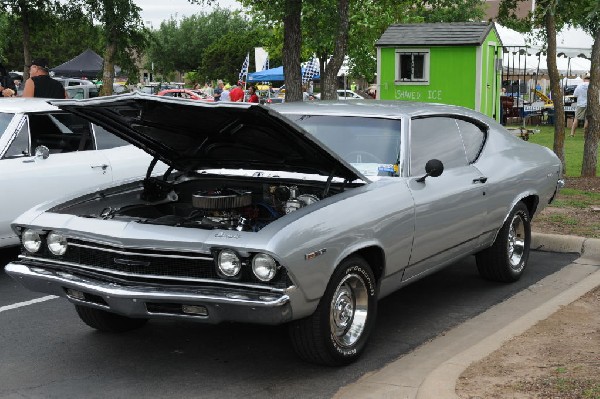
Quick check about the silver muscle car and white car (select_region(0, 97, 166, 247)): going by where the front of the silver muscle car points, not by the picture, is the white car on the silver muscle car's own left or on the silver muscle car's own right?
on the silver muscle car's own right

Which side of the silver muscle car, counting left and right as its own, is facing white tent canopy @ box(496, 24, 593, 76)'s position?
back

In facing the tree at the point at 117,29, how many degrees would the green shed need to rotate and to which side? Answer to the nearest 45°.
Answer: approximately 90° to its right

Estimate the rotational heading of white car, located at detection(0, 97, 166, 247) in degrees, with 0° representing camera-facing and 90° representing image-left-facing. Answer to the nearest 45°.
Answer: approximately 45°

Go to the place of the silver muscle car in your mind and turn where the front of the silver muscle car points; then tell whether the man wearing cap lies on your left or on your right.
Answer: on your right

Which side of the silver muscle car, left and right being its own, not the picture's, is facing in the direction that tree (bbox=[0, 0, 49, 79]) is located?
right

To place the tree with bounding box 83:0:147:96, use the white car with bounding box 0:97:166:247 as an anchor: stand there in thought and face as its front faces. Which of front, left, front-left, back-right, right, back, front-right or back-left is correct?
back-right

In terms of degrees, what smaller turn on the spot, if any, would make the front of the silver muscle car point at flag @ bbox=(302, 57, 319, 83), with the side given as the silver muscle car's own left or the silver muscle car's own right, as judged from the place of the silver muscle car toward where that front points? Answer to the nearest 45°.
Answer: approximately 135° to the silver muscle car's own right

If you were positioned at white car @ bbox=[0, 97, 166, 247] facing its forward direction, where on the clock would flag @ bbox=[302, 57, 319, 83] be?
The flag is roughly at 5 o'clock from the white car.

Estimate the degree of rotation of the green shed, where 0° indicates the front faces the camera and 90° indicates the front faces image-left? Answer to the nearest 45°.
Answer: approximately 0°

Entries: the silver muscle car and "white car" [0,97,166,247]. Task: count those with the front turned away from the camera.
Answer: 0

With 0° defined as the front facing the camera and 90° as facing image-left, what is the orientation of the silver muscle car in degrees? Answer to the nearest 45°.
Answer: approximately 45°

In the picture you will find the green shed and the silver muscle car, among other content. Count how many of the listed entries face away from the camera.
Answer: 0
